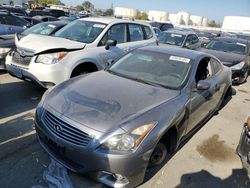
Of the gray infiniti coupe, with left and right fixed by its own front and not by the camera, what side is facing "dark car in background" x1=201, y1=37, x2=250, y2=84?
back

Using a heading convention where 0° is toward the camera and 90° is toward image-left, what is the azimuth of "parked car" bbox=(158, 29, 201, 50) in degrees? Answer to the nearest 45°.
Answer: approximately 45°

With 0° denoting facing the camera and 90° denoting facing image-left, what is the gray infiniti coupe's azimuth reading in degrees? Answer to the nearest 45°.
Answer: approximately 45°

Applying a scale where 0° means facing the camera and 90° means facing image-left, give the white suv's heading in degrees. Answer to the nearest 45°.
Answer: approximately 45°

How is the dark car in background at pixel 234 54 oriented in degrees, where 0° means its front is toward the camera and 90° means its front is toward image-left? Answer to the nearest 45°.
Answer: approximately 45°

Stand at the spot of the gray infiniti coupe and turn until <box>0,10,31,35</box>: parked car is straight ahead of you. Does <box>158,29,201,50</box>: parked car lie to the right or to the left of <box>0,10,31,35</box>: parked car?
right

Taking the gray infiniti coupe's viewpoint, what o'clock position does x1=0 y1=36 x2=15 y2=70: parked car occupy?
The parked car is roughly at 3 o'clock from the gray infiniti coupe.

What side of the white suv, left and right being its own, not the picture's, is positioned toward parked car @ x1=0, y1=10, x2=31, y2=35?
right
